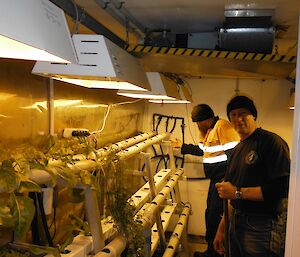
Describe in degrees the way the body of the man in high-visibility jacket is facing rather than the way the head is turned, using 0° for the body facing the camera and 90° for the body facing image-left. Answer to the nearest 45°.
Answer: approximately 90°

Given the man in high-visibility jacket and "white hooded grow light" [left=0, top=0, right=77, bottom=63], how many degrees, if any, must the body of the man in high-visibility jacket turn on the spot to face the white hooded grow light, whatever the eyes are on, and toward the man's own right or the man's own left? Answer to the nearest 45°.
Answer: approximately 90° to the man's own left

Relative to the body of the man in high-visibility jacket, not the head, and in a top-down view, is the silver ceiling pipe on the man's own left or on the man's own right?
on the man's own left

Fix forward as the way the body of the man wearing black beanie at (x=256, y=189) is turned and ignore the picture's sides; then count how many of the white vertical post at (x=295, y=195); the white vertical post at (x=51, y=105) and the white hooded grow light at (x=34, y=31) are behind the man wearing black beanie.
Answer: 0

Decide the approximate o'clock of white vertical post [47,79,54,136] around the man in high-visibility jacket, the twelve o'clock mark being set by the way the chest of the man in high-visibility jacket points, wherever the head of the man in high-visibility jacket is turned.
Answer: The white vertical post is roughly at 10 o'clock from the man in high-visibility jacket.

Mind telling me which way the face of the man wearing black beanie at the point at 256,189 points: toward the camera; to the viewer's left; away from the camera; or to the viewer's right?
toward the camera

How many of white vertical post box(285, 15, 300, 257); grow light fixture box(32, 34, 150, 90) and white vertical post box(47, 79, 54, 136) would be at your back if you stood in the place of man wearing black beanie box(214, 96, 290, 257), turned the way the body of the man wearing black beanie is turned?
0

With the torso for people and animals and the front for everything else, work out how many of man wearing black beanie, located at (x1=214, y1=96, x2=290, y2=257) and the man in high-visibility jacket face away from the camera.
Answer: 0

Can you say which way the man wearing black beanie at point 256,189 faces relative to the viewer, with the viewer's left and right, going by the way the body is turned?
facing the viewer and to the left of the viewer

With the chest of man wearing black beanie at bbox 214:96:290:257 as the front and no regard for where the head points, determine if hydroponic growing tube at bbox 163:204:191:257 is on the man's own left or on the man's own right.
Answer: on the man's own right

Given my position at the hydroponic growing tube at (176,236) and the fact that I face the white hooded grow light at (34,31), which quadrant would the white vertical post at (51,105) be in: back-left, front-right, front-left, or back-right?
front-right
